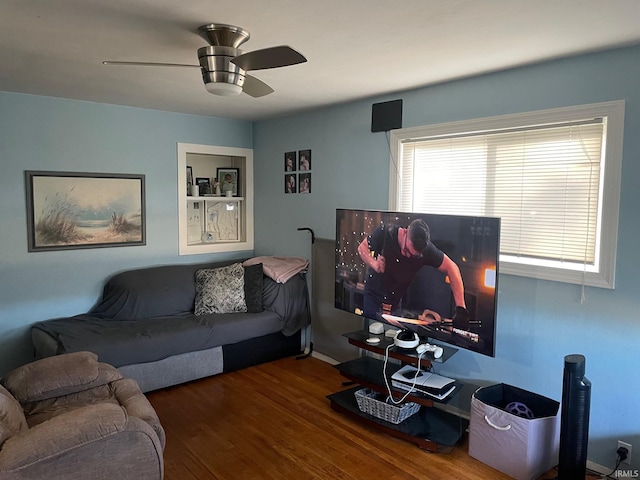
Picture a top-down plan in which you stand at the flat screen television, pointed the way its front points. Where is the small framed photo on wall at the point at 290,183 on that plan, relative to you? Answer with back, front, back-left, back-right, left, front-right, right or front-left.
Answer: right

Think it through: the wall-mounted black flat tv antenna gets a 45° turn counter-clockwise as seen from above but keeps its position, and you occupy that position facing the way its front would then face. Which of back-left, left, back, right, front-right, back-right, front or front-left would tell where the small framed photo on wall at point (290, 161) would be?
back-right

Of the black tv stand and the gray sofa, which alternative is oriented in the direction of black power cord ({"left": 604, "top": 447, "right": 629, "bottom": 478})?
the gray sofa

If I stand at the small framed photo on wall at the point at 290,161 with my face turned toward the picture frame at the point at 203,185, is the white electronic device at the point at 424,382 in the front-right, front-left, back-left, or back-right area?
back-left

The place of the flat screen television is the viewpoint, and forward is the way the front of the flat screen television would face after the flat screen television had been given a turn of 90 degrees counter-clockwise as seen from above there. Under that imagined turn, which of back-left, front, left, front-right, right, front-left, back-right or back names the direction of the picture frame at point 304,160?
back

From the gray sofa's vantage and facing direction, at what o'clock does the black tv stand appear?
The black tv stand is roughly at 12 o'clock from the gray sofa.

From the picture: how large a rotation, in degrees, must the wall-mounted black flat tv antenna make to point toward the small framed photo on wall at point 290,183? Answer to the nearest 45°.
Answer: approximately 90° to its right

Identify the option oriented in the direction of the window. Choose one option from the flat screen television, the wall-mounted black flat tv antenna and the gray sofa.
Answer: the gray sofa

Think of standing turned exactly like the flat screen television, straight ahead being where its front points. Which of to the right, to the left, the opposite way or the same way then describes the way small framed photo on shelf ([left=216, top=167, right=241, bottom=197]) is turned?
to the left

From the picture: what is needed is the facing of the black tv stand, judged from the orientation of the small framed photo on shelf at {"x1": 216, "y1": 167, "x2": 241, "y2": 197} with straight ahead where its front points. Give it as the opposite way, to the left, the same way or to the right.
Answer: to the right

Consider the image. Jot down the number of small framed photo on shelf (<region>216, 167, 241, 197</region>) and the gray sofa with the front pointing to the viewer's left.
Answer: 0
